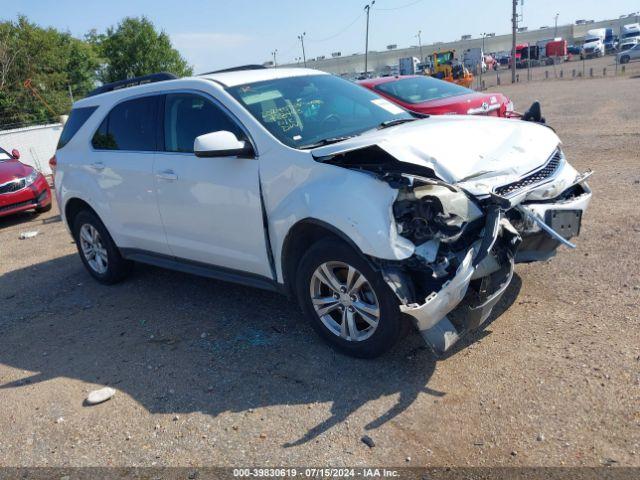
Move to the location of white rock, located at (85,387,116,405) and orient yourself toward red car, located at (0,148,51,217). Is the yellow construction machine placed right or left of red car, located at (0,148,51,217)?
right

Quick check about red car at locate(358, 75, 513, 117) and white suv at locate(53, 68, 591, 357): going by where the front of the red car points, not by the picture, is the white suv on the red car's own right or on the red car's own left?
on the red car's own right

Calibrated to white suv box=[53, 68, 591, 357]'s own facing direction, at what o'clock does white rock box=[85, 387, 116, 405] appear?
The white rock is roughly at 4 o'clock from the white suv.

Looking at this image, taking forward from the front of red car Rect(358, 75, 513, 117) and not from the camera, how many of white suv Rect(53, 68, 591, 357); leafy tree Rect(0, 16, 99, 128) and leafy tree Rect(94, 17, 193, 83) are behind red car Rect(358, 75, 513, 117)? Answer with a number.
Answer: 2

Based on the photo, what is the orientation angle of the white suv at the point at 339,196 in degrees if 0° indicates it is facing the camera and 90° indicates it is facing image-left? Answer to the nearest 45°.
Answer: approximately 315°

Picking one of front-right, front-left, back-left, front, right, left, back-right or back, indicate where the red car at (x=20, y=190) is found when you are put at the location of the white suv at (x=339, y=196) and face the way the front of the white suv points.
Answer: back

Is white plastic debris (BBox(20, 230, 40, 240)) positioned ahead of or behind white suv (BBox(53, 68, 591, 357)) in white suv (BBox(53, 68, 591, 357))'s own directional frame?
behind
